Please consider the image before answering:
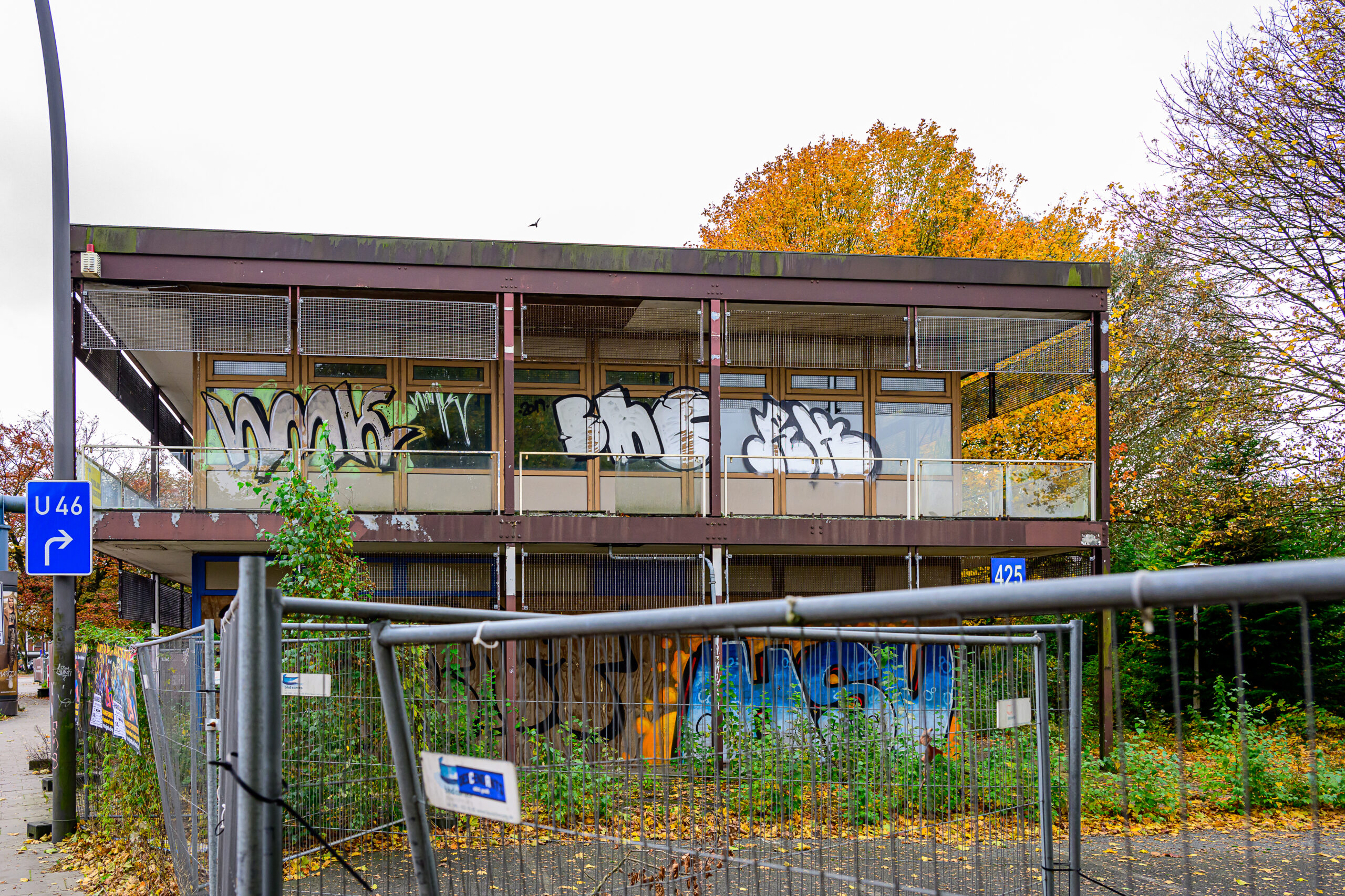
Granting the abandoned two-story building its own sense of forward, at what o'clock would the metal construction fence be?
The metal construction fence is roughly at 12 o'clock from the abandoned two-story building.

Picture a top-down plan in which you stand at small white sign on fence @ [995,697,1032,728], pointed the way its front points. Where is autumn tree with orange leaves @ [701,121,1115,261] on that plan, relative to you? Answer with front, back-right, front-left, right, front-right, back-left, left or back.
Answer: back

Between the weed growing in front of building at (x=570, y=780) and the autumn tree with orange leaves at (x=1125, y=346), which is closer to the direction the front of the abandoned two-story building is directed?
the weed growing in front of building

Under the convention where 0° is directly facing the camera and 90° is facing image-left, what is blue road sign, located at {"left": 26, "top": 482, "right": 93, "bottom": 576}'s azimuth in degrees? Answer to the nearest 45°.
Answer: approximately 0°

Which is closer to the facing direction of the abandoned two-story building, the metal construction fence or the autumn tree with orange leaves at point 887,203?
the metal construction fence

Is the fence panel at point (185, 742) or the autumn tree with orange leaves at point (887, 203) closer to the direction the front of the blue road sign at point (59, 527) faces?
the fence panel
